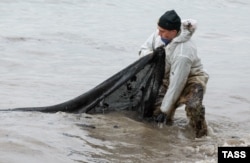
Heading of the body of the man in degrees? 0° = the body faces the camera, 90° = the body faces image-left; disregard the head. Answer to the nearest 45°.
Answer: approximately 90°
